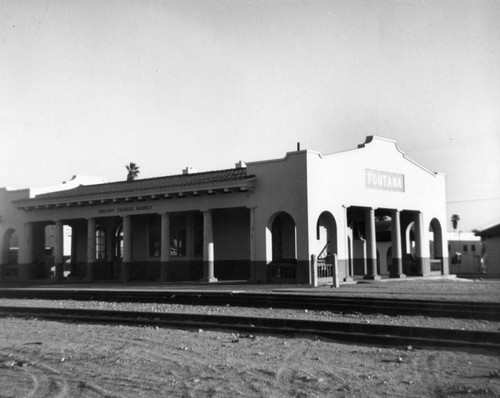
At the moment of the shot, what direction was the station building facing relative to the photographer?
facing the viewer and to the right of the viewer
